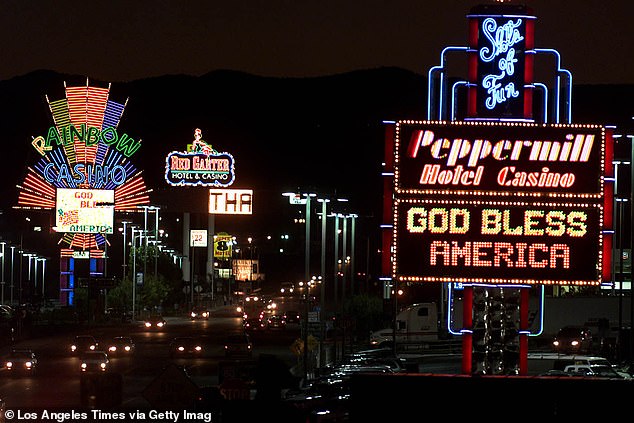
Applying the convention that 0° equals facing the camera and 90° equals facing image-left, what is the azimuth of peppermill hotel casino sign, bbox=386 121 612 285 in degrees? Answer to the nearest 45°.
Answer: approximately 0°
